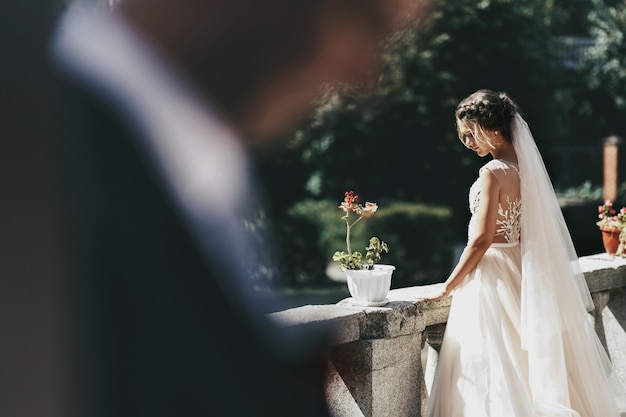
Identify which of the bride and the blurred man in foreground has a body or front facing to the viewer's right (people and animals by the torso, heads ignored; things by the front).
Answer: the blurred man in foreground

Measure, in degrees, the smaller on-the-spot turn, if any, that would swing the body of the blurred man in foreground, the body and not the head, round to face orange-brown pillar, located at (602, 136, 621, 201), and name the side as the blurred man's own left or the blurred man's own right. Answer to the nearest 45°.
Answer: approximately 45° to the blurred man's own left

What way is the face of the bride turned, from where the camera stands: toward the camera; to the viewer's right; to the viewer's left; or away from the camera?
to the viewer's left

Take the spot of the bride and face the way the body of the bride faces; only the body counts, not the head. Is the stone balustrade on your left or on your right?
on your left

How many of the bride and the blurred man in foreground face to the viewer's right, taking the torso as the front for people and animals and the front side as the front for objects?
1

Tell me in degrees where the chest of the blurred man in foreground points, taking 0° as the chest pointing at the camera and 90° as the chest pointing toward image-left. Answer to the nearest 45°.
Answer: approximately 270°

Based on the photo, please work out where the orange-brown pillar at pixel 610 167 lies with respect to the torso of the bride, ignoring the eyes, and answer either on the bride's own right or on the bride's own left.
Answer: on the bride's own right

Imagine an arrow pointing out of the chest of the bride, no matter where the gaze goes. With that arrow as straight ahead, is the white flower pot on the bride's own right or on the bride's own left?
on the bride's own left

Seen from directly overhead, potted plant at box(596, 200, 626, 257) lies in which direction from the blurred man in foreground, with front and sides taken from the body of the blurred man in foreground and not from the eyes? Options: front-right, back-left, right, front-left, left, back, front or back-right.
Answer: front-left

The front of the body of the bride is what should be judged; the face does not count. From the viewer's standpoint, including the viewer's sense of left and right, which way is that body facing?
facing away from the viewer and to the left of the viewer

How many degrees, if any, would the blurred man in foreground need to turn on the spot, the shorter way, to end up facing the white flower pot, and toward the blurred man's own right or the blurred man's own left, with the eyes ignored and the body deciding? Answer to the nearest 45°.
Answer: approximately 45° to the blurred man's own left

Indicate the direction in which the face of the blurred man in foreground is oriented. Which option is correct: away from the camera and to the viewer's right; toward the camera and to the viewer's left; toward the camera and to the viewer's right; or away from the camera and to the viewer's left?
away from the camera and to the viewer's right
